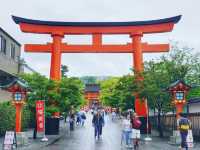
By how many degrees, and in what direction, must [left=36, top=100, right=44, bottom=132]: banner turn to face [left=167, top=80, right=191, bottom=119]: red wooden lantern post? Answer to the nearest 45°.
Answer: approximately 45° to its left

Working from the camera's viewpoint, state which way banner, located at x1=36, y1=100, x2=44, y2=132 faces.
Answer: facing the viewer

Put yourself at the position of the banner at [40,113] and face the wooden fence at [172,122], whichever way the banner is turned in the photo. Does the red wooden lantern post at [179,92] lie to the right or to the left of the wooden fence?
right

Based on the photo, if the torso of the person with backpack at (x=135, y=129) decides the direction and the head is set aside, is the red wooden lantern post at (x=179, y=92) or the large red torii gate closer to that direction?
the large red torii gate

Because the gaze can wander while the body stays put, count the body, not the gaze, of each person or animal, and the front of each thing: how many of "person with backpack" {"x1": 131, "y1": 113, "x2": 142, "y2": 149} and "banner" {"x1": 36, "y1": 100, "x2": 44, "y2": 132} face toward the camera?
1

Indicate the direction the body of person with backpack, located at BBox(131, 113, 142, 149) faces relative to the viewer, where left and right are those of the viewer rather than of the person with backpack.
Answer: facing away from the viewer and to the left of the viewer

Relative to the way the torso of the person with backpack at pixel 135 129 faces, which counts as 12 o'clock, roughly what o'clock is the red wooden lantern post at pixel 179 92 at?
The red wooden lantern post is roughly at 3 o'clock from the person with backpack.
